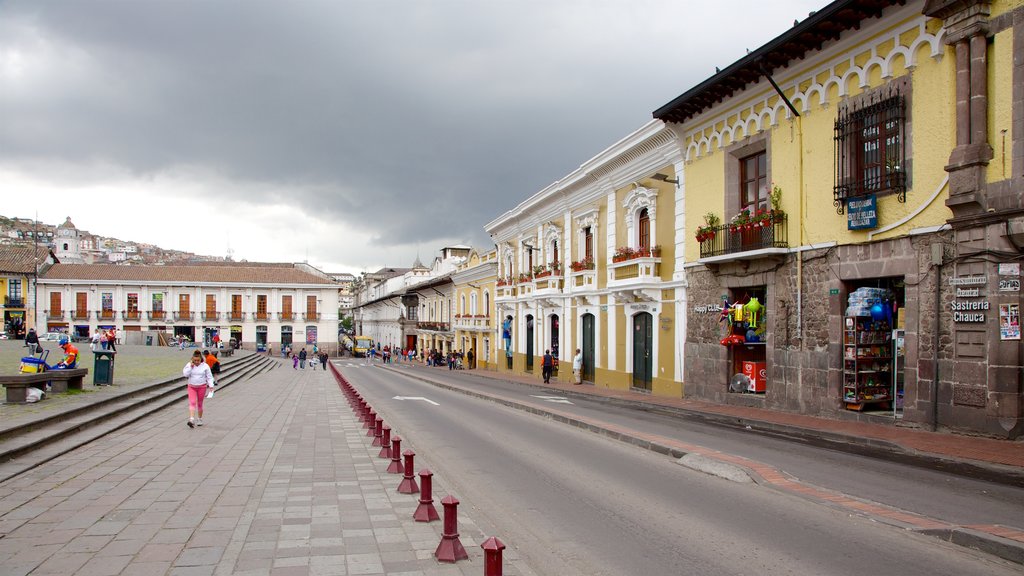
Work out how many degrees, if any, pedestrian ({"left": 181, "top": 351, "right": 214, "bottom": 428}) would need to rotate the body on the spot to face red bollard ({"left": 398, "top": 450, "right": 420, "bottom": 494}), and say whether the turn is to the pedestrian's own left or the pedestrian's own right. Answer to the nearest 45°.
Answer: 0° — they already face it

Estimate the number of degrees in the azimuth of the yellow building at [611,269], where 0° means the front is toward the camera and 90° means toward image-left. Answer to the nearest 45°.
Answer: approximately 45°

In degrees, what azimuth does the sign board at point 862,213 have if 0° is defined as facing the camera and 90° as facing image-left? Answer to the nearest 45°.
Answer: approximately 45°

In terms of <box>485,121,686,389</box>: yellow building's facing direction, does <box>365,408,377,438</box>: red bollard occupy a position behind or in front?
in front

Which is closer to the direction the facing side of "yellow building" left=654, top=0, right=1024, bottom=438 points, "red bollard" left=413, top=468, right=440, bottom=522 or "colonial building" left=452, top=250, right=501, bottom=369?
the red bollard

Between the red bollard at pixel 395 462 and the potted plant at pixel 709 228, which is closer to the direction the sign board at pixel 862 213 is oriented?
the red bollard

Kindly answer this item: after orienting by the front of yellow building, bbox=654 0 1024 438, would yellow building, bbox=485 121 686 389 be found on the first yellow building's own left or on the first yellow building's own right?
on the first yellow building's own right

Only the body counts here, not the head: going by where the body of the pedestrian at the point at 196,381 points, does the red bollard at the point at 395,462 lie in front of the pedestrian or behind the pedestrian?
in front
